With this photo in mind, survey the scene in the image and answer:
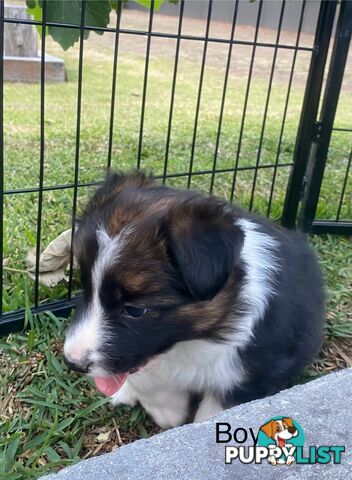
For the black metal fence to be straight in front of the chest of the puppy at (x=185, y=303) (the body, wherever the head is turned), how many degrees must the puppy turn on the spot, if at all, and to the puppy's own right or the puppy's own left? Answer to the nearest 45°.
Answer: approximately 135° to the puppy's own right

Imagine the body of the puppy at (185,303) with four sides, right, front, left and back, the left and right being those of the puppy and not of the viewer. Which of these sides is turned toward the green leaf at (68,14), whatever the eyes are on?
right

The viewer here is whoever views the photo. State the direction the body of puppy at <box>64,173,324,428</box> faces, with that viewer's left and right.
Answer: facing the viewer and to the left of the viewer
